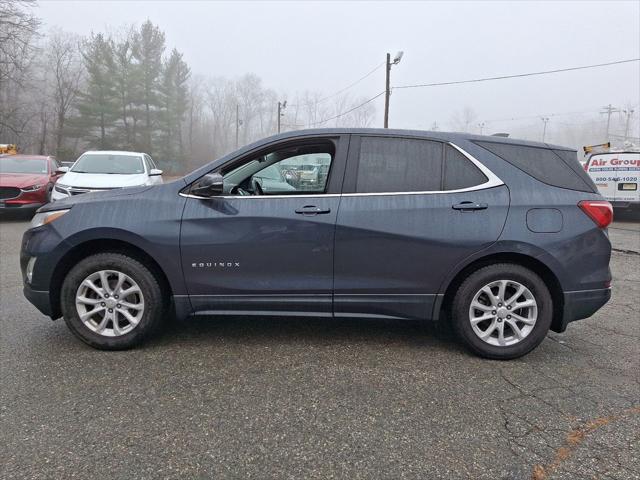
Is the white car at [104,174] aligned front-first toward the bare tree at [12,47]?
no

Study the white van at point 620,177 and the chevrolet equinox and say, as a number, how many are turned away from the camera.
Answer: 1

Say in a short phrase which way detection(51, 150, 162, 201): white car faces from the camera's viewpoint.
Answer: facing the viewer and to the left of the viewer

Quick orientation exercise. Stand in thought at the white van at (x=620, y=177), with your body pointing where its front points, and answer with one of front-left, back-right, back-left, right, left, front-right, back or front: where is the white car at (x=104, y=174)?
back-left

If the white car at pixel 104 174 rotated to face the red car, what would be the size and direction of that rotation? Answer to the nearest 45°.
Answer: approximately 90° to its right

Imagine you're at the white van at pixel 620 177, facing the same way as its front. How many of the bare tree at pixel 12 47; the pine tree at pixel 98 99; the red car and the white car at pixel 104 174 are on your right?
0

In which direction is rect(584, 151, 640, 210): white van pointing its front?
away from the camera

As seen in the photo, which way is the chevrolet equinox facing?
to the viewer's left

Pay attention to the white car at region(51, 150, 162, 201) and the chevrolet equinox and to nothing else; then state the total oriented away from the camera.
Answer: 0

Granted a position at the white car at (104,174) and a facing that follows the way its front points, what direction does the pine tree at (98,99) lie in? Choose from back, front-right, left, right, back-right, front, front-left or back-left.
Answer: back-right

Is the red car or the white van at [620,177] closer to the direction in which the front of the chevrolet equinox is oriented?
the red car

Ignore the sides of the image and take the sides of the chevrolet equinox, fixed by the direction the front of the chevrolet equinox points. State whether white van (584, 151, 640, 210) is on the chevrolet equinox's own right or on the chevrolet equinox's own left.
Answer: on the chevrolet equinox's own right

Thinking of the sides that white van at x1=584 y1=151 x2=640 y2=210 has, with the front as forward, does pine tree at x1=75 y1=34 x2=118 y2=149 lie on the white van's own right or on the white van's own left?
on the white van's own left

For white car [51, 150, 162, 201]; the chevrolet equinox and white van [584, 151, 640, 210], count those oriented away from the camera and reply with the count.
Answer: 1

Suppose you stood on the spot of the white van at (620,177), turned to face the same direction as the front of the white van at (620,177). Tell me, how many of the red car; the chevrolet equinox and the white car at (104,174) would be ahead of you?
0

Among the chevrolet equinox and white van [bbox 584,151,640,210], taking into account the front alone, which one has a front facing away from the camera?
the white van

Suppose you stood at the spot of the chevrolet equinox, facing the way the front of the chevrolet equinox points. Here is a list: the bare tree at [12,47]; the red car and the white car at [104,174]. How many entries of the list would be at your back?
0

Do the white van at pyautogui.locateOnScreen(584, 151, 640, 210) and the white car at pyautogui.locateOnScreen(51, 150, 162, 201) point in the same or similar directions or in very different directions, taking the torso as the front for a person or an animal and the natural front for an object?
very different directions
